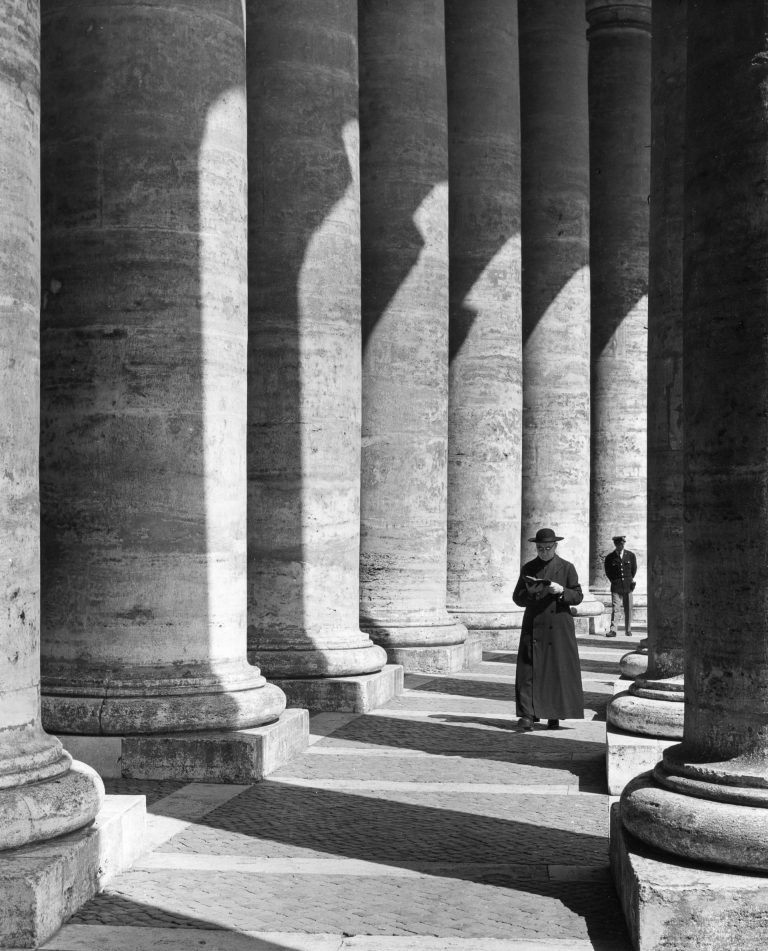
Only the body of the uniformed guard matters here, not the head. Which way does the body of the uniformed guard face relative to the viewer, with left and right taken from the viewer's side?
facing the viewer

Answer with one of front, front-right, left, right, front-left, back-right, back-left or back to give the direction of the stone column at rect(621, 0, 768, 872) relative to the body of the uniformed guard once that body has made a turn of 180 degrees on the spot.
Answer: back

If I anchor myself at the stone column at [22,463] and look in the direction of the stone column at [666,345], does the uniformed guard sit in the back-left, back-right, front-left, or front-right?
front-left

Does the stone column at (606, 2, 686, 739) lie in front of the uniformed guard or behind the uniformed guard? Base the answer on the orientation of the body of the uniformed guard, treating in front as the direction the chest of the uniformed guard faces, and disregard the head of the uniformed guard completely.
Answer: in front

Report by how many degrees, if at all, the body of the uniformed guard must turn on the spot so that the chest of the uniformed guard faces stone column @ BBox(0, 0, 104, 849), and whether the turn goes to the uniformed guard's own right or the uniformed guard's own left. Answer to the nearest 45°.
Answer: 0° — they already face it

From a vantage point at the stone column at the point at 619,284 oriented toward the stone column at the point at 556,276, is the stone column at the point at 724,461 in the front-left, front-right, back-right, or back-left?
front-left
